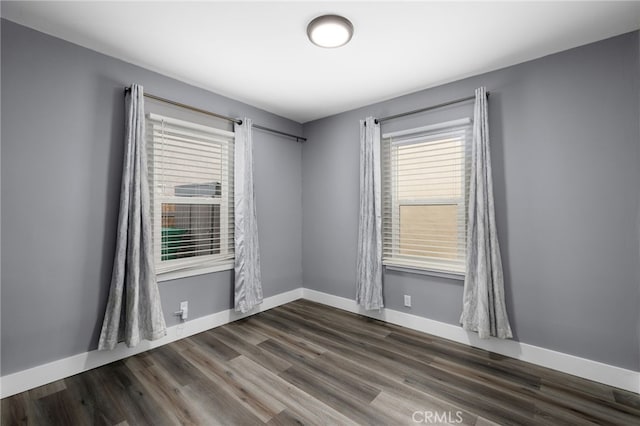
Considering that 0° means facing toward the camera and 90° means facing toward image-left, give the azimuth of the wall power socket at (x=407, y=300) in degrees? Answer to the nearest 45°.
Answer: approximately 45°

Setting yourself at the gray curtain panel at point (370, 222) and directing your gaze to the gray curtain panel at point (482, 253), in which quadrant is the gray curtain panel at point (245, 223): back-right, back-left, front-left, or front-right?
back-right

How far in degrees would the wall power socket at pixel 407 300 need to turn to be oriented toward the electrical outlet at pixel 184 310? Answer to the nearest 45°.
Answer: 0° — it already faces it
